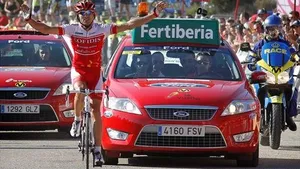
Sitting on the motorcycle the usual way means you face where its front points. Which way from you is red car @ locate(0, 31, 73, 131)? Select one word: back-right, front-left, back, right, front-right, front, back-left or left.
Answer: right

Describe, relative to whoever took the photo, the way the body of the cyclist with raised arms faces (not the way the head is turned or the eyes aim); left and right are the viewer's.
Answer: facing the viewer

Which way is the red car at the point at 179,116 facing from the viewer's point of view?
toward the camera

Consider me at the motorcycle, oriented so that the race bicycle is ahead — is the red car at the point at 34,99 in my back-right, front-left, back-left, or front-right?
front-right

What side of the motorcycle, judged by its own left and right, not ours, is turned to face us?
front

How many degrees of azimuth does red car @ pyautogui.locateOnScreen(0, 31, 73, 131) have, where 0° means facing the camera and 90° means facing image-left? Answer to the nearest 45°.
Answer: approximately 0°

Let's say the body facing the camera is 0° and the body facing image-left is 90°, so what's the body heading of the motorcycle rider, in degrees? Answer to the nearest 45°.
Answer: approximately 0°
